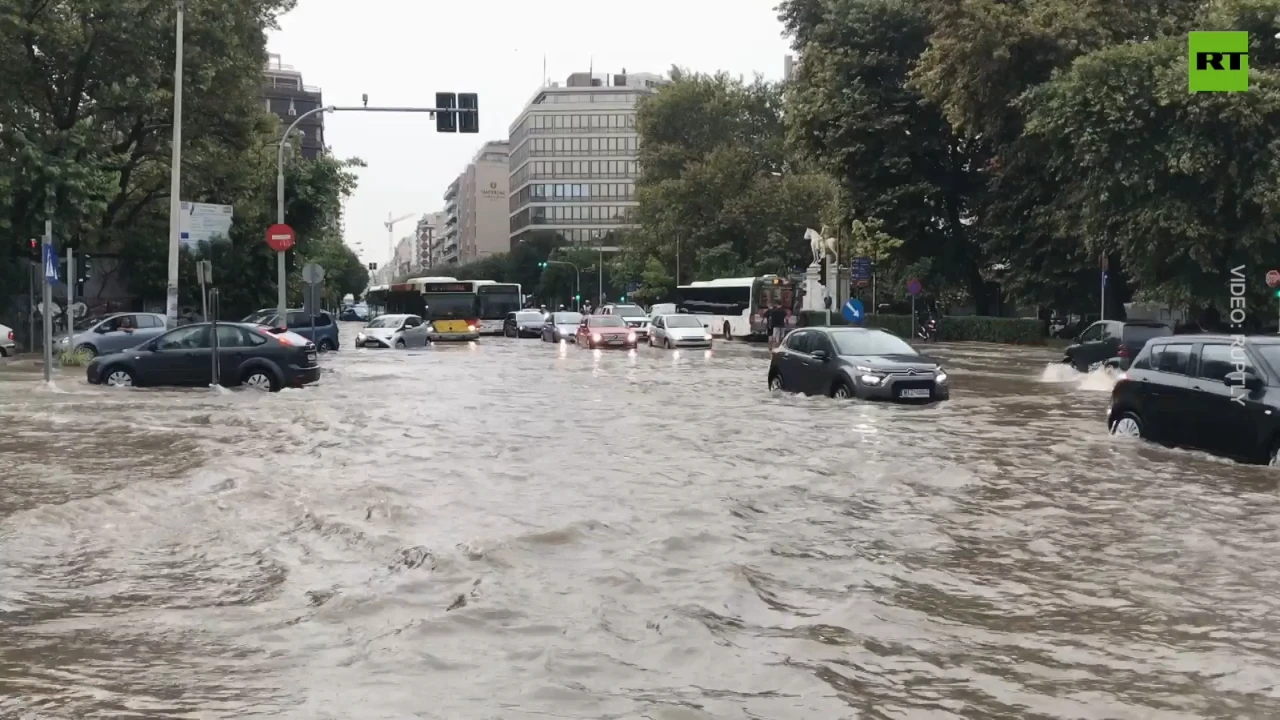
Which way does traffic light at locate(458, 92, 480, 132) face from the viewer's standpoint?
away from the camera

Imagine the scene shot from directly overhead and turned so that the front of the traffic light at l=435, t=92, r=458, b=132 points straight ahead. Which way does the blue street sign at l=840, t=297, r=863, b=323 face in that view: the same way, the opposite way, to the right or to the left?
the opposite way

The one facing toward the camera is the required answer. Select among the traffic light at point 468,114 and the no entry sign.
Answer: the no entry sign

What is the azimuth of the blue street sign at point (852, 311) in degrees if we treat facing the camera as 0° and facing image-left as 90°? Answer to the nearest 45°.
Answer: approximately 0°

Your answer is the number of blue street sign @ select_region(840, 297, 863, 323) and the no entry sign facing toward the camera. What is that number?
2

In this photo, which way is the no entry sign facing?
toward the camera

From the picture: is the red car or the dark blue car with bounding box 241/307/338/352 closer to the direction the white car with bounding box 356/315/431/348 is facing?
the dark blue car

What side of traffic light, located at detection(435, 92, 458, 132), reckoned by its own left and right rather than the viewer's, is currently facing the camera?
back

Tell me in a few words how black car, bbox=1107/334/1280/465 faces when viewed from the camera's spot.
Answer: facing the viewer and to the right of the viewer

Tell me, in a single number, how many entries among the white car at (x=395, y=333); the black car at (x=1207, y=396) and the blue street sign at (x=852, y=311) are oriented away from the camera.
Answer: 0

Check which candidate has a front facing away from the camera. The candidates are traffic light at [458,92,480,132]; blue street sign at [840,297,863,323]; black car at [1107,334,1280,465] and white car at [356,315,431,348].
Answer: the traffic light
